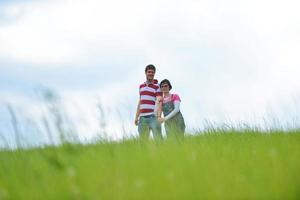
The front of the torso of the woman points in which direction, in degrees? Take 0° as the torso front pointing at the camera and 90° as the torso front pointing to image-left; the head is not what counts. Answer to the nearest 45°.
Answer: approximately 45°
